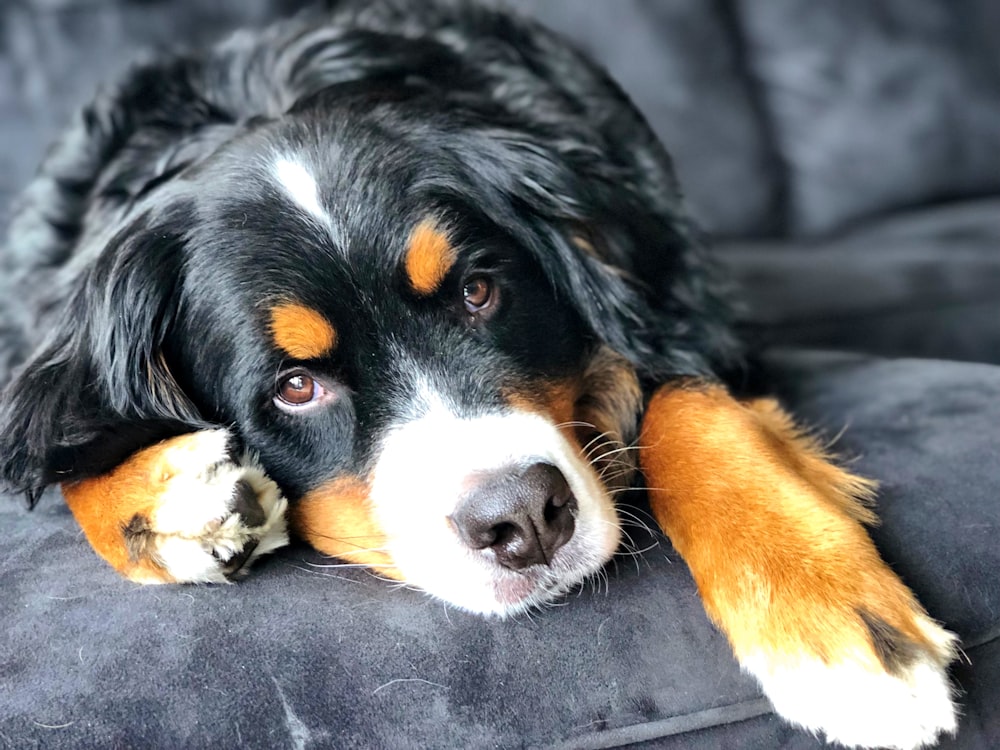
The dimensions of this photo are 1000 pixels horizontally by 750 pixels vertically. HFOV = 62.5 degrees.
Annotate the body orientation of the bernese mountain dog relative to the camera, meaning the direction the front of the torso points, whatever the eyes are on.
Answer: toward the camera

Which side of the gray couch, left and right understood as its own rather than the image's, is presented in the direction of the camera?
front
